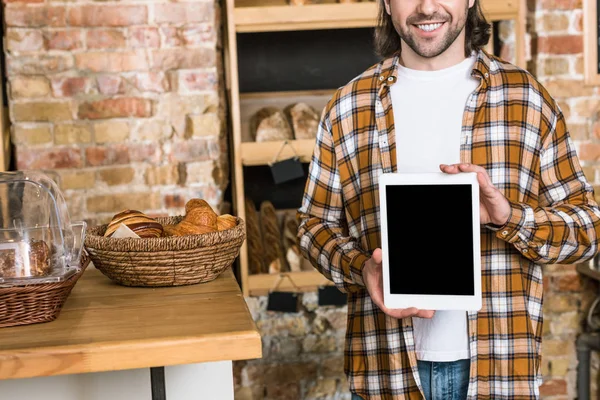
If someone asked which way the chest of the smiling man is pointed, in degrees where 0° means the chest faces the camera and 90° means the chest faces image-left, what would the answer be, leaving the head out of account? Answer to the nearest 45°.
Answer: approximately 0°

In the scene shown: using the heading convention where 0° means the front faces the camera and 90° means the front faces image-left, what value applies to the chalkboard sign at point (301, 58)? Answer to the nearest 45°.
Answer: approximately 0°

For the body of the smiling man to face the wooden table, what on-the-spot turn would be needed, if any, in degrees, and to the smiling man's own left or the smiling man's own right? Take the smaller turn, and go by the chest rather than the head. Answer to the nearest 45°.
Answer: approximately 45° to the smiling man's own right

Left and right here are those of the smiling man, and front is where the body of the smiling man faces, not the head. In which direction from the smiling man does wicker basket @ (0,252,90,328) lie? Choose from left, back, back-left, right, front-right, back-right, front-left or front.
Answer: front-right

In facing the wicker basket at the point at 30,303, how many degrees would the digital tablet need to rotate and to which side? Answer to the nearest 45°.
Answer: approximately 90° to its right

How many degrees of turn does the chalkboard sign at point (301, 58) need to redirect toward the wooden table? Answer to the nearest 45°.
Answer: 0° — it already faces it
